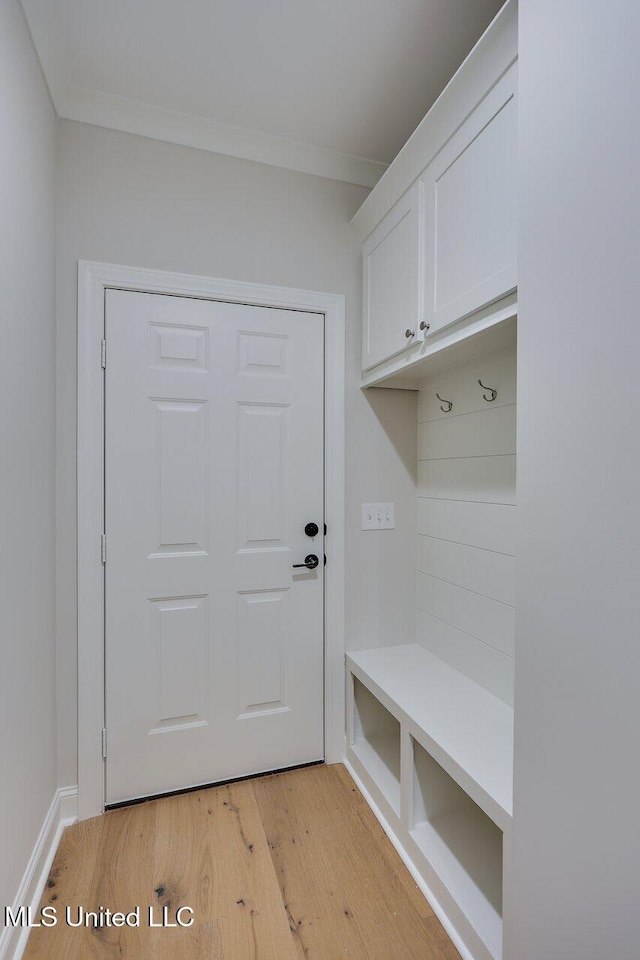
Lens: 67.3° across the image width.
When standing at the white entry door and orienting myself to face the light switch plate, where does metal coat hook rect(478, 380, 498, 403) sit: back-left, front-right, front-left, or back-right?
front-right

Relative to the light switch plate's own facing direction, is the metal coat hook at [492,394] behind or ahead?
ahead

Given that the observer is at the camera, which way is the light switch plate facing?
facing the viewer

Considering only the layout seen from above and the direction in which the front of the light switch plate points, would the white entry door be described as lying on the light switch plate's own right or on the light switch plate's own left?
on the light switch plate's own right

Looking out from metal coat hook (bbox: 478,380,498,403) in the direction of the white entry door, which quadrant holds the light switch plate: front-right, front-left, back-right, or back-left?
front-right

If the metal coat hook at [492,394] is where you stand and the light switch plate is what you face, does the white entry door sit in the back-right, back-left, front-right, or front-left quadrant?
front-left
